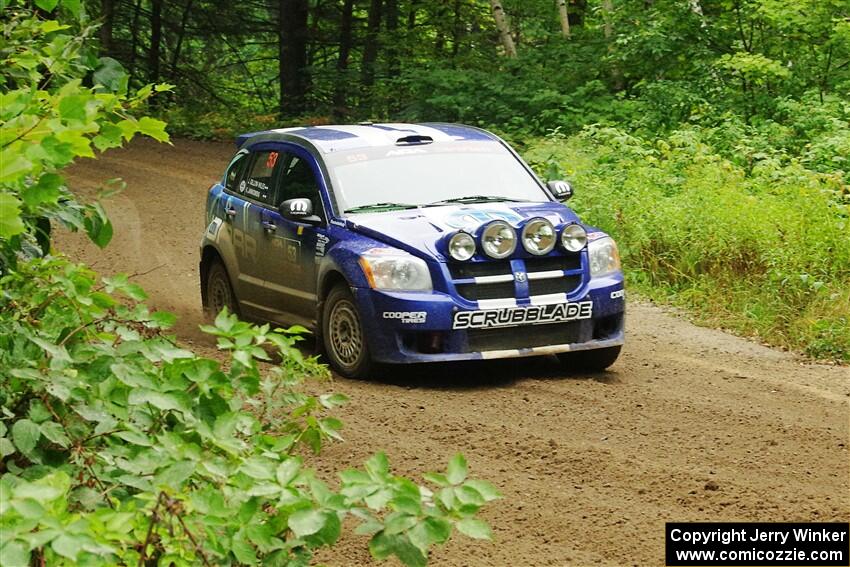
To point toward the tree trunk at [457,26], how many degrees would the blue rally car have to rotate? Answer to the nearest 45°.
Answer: approximately 135° to its left

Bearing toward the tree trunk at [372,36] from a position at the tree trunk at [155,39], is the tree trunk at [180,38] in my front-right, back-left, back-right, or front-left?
front-left

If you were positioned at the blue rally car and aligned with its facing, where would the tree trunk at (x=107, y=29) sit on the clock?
The tree trunk is roughly at 7 o'clock from the blue rally car.

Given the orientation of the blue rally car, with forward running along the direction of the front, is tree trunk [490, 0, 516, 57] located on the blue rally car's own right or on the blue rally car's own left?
on the blue rally car's own left

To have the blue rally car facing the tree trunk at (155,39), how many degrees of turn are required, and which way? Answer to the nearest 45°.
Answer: approximately 135° to its left

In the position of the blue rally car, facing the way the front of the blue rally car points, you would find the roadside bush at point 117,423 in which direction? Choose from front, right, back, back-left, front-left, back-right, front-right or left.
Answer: front-right

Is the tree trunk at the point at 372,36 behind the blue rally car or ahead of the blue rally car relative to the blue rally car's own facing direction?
behind

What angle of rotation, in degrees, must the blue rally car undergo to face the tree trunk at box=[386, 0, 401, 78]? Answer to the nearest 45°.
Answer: approximately 135° to its left

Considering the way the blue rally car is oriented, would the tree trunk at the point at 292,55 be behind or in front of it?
behind

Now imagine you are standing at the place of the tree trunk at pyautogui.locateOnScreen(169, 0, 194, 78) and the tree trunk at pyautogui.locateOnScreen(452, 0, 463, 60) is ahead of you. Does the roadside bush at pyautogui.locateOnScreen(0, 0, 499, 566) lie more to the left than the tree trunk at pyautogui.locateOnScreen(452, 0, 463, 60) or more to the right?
right
